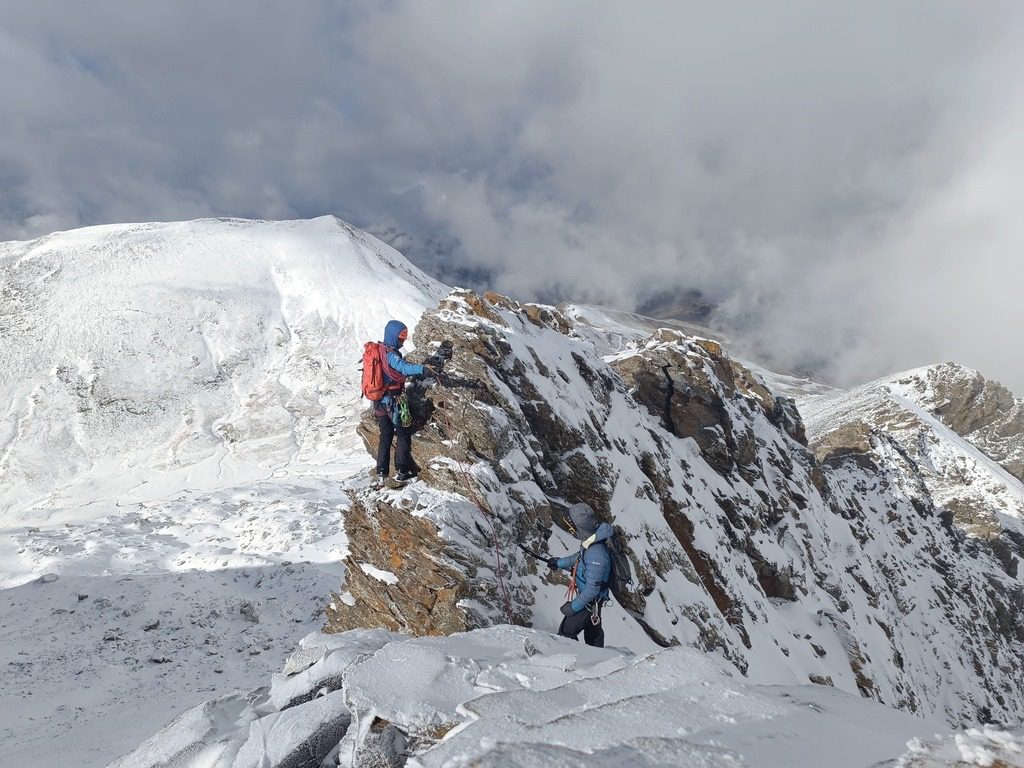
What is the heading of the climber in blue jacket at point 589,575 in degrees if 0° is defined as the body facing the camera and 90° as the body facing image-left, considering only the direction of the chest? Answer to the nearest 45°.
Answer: approximately 90°

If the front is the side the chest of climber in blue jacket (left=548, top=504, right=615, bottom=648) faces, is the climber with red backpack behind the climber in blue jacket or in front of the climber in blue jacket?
in front

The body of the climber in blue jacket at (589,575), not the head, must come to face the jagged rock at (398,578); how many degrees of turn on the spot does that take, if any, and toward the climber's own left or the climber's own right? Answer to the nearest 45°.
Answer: approximately 45° to the climber's own right
